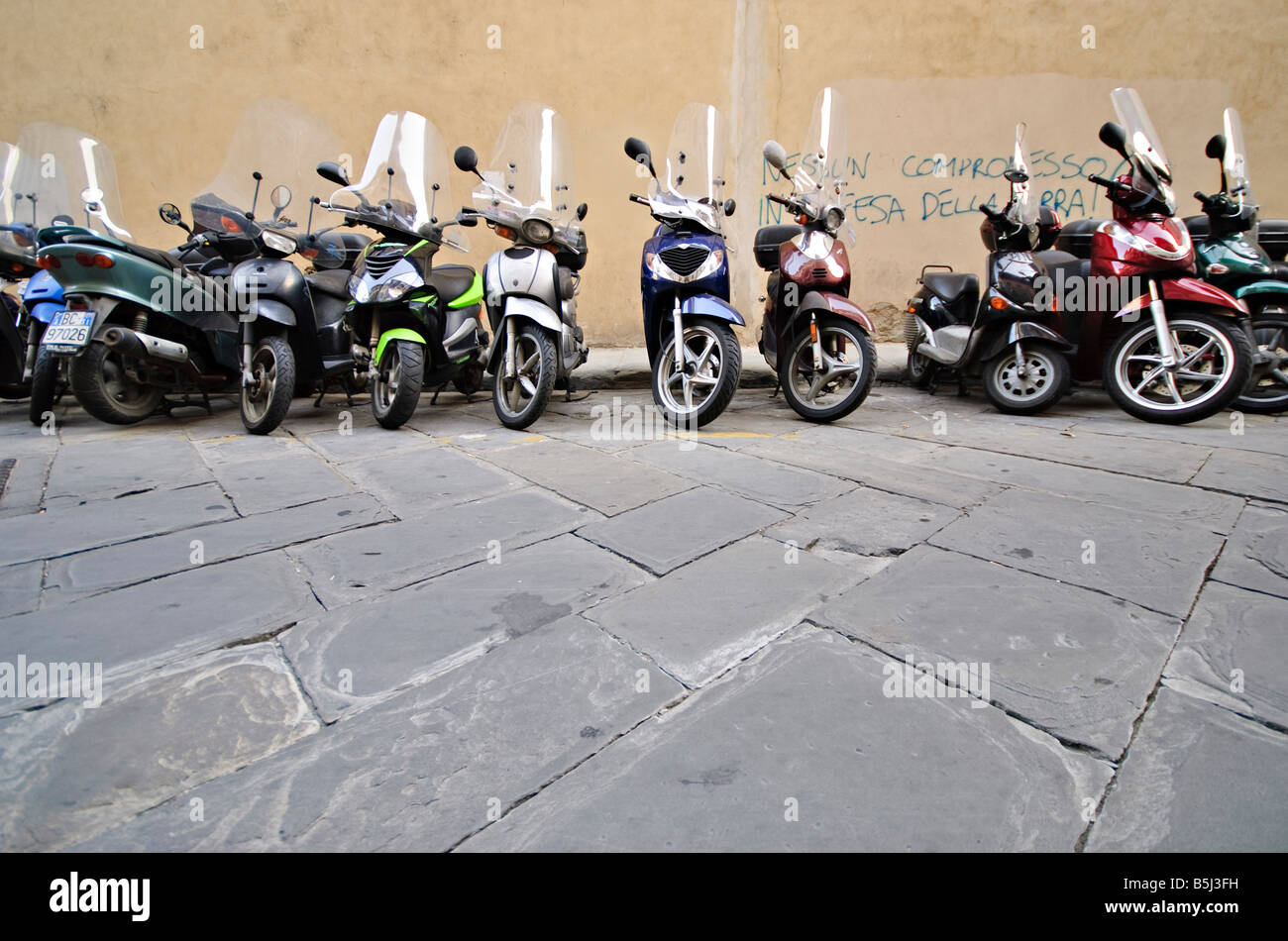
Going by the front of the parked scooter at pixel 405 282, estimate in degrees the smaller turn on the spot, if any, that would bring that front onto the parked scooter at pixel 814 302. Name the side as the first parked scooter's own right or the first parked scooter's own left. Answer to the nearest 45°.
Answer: approximately 135° to the first parked scooter's own left

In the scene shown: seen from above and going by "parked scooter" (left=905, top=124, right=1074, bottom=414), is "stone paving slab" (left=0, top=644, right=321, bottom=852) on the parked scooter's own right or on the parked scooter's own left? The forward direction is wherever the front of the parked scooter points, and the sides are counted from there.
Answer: on the parked scooter's own right

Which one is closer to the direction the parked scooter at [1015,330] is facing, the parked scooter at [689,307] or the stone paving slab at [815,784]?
the stone paving slab

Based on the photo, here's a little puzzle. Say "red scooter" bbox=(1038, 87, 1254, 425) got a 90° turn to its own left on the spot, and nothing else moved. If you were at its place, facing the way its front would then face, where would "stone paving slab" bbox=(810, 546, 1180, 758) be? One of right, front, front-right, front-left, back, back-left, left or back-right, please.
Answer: back-right

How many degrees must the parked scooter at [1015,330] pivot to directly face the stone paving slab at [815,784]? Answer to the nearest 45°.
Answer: approximately 45° to its right

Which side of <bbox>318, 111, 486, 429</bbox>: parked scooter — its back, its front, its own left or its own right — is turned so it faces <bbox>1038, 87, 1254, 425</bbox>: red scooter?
left

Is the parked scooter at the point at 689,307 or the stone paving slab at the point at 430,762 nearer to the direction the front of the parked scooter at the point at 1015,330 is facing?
the stone paving slab

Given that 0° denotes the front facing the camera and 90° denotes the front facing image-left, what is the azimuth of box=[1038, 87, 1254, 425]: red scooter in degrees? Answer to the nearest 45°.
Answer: approximately 315°

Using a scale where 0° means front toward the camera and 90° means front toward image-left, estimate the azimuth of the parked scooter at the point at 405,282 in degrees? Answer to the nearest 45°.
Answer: approximately 45°
